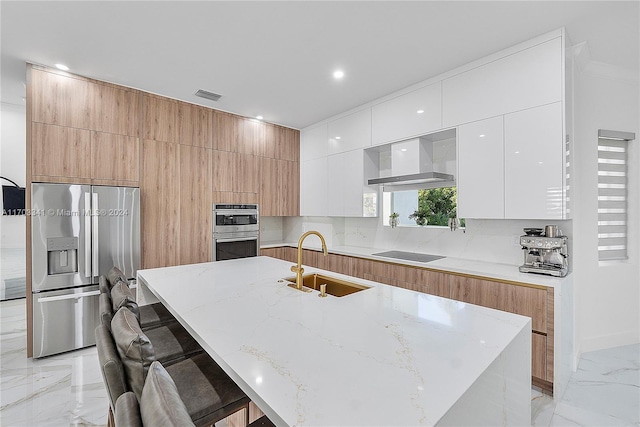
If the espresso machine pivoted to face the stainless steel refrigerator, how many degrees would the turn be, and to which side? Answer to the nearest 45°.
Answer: approximately 45° to its right

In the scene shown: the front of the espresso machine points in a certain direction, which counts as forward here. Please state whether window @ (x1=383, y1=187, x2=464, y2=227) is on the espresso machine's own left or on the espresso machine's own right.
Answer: on the espresso machine's own right

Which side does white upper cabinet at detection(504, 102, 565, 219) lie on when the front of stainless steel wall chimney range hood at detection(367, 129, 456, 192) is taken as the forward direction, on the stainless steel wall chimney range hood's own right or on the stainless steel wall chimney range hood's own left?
on the stainless steel wall chimney range hood's own left

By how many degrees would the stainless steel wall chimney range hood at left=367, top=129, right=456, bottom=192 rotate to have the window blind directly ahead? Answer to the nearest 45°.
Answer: approximately 135° to its left

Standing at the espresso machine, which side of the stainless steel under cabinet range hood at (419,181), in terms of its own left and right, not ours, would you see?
left

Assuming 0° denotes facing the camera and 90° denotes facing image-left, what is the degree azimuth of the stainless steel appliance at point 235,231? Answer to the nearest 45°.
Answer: approximately 315°

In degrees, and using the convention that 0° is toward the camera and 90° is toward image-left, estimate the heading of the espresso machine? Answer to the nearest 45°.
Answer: approximately 0°

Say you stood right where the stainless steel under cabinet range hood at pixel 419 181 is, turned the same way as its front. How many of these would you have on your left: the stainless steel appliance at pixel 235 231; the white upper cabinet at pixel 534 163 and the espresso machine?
2

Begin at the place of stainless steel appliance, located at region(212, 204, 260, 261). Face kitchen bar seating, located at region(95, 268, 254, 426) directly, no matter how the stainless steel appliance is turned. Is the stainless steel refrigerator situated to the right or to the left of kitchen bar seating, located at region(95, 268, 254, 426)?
right

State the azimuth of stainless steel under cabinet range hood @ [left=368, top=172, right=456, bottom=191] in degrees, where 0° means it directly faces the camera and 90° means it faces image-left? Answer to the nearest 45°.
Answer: approximately 45°
